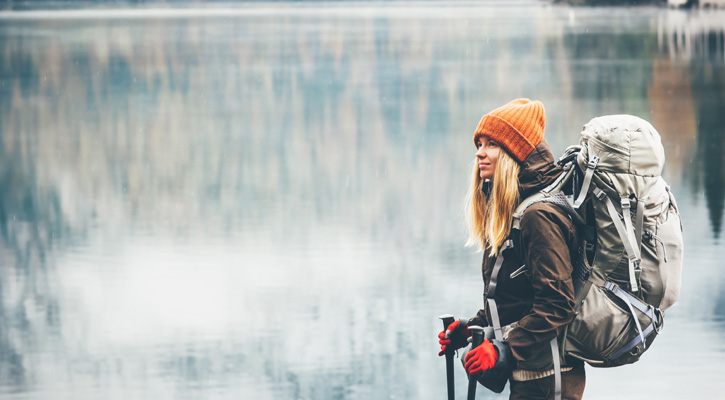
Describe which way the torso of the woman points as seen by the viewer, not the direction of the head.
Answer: to the viewer's left

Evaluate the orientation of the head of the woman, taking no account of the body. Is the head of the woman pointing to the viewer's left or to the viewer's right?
to the viewer's left

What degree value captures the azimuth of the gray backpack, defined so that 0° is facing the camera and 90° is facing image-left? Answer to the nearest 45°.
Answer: approximately 270°
